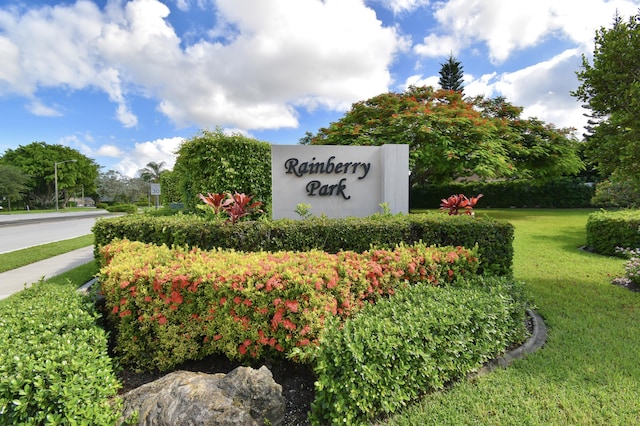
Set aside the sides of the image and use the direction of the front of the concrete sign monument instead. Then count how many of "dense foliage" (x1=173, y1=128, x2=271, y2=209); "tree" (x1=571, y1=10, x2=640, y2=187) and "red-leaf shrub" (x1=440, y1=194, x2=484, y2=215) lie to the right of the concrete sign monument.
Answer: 1

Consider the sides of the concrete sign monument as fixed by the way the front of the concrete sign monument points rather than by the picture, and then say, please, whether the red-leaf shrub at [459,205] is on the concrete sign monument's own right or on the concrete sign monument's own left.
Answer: on the concrete sign monument's own left

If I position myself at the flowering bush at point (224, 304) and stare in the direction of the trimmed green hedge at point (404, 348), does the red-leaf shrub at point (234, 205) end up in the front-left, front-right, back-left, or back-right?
back-left

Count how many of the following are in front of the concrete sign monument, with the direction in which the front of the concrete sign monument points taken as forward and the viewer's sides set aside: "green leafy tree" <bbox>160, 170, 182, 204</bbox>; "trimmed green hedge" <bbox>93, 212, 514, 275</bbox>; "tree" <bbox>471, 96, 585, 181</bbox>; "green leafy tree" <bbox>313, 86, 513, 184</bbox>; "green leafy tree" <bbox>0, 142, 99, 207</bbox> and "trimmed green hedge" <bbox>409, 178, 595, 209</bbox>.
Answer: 1

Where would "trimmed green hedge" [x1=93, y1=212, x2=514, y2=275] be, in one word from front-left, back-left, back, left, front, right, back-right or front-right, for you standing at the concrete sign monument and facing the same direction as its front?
front

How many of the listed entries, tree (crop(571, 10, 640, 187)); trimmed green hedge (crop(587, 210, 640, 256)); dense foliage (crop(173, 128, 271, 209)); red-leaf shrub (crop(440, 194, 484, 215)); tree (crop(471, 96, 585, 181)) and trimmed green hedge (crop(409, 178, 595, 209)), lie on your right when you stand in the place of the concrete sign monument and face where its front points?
1

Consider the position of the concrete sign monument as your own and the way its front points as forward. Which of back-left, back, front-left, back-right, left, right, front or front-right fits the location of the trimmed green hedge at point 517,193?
back-left

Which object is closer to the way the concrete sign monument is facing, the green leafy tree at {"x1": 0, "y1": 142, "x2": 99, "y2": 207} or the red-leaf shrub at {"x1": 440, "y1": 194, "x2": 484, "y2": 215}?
the red-leaf shrub

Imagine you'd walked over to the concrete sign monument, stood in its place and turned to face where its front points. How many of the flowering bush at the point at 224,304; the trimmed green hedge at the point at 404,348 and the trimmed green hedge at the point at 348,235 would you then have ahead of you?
3

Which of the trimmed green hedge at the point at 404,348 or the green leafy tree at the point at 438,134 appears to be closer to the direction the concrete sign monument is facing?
the trimmed green hedge

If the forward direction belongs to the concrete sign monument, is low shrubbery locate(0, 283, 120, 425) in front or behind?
in front

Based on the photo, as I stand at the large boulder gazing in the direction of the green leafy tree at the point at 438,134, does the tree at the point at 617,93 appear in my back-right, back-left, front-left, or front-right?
front-right

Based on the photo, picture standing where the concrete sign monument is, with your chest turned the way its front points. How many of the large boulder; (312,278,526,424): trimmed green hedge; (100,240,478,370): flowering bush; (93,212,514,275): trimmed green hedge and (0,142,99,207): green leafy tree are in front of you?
4

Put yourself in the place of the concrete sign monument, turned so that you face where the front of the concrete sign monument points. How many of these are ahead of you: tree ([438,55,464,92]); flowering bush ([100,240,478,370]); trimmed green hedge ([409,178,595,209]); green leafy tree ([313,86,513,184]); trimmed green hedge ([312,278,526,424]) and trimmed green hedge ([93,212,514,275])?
3

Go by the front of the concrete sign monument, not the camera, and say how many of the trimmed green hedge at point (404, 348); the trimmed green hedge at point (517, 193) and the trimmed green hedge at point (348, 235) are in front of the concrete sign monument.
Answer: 2

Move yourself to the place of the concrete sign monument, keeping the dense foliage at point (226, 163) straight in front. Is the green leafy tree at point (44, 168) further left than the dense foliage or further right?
right

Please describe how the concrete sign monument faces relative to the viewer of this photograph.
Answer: facing the viewer

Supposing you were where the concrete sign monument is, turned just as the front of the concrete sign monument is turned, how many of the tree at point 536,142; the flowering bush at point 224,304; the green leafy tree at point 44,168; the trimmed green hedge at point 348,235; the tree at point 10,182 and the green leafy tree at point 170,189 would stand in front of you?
2

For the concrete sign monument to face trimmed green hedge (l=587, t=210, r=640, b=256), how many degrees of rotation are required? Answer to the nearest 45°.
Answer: approximately 90° to its left

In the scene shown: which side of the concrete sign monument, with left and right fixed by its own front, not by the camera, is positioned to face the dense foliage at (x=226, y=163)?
right

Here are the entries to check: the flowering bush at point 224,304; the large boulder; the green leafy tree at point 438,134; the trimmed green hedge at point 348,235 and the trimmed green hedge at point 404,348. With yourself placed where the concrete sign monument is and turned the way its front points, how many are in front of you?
4

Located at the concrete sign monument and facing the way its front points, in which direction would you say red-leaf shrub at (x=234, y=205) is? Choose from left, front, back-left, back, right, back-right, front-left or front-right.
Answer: front-right

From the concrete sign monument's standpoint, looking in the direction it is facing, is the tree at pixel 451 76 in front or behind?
behind
